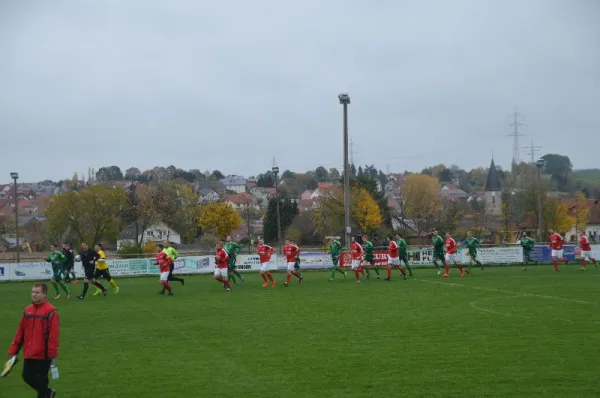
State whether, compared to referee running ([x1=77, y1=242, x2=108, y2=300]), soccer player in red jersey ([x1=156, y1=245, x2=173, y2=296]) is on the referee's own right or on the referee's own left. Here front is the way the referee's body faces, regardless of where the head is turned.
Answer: on the referee's own left

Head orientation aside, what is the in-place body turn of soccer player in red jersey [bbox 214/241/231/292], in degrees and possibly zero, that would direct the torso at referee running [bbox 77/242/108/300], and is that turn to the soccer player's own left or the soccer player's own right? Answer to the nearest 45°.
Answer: approximately 45° to the soccer player's own right

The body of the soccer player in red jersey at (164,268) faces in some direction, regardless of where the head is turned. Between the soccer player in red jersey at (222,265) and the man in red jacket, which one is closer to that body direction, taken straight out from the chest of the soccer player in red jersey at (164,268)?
the man in red jacket

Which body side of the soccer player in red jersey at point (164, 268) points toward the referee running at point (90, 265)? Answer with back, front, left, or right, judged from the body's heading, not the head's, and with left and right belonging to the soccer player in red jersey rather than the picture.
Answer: right

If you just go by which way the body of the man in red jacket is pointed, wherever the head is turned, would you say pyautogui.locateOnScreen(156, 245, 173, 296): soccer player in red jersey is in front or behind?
behind

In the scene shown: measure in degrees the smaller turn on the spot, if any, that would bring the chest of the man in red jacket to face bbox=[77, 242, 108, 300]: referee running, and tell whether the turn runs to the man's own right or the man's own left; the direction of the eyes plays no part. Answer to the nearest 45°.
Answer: approximately 135° to the man's own right

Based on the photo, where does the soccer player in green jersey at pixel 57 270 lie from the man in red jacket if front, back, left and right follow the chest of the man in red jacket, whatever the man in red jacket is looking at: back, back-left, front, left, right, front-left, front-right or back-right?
back-right
